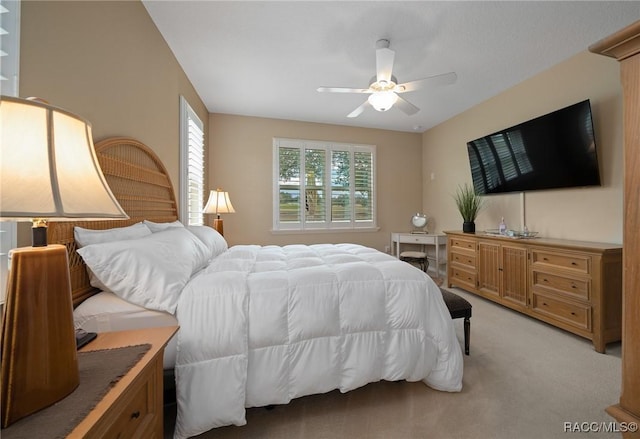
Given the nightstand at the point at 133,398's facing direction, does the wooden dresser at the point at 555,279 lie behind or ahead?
ahead

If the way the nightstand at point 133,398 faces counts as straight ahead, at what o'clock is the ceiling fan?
The ceiling fan is roughly at 10 o'clock from the nightstand.

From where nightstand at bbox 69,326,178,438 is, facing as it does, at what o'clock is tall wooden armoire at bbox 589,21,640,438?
The tall wooden armoire is roughly at 12 o'clock from the nightstand.

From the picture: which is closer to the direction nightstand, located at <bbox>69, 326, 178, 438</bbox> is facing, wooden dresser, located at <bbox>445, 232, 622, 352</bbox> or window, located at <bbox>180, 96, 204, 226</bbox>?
the wooden dresser

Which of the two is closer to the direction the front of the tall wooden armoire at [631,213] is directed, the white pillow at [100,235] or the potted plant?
the white pillow

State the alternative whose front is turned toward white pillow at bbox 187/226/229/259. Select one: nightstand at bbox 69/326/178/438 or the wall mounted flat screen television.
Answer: the wall mounted flat screen television

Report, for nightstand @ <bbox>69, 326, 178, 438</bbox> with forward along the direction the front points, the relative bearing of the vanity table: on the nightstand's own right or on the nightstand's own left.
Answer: on the nightstand's own left

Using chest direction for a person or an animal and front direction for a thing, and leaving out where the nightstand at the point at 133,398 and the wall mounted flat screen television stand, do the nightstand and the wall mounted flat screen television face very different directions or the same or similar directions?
very different directions

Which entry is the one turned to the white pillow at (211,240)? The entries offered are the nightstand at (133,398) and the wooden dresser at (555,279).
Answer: the wooden dresser

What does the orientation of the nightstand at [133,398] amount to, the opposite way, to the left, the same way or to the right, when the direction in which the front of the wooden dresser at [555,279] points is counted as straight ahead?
the opposite way

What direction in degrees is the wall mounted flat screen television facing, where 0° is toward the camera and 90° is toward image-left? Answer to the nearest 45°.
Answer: approximately 45°

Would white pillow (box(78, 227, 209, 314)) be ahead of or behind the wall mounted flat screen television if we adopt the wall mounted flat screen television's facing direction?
ahead

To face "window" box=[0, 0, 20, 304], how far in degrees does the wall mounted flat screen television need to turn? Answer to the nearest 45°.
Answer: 0° — it already faces it

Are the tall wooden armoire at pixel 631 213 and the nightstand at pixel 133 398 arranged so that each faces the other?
yes

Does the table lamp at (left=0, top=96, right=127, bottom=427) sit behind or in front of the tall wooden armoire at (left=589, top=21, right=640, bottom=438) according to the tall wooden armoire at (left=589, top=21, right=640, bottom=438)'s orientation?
in front
